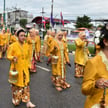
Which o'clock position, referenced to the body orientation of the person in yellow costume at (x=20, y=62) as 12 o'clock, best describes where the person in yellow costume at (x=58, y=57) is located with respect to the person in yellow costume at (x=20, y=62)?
the person in yellow costume at (x=58, y=57) is roughly at 9 o'clock from the person in yellow costume at (x=20, y=62).

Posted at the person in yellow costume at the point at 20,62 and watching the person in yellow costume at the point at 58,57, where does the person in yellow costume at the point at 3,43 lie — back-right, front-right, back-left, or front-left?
front-left

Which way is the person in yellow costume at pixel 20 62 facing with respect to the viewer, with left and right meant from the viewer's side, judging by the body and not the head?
facing the viewer and to the right of the viewer

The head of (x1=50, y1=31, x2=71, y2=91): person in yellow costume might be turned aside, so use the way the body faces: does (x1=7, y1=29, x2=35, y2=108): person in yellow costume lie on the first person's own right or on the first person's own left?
on the first person's own right

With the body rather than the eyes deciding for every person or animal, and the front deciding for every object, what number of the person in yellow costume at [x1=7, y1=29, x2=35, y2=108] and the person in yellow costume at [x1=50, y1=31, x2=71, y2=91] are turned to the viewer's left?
0

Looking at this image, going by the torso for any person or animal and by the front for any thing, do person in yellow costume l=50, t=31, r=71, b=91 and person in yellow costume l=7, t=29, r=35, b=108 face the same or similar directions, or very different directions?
same or similar directions
